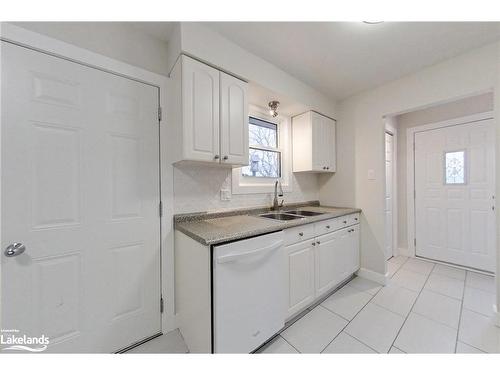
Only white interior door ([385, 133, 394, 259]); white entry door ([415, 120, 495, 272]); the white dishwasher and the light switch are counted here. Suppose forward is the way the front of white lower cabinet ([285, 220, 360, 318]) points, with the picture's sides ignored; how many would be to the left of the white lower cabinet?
3

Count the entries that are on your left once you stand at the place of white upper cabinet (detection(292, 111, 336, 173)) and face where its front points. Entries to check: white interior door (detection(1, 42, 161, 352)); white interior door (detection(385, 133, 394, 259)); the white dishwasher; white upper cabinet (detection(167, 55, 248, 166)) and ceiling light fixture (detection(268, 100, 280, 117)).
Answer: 1

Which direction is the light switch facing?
toward the camera

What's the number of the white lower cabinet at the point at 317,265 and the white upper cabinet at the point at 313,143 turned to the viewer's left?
0

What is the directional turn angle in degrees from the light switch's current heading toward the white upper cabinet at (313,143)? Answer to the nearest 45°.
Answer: approximately 45° to its right

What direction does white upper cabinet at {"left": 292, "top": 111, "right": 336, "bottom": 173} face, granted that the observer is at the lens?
facing the viewer and to the right of the viewer

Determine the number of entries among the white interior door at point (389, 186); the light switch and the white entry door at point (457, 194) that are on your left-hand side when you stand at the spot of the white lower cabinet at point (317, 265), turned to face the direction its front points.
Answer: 3

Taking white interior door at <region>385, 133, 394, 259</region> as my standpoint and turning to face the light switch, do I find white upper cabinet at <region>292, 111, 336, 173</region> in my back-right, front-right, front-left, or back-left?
front-right

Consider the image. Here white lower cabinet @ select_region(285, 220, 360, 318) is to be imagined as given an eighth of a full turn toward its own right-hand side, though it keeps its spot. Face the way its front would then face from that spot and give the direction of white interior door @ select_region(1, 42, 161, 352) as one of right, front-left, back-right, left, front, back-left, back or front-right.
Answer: front-right

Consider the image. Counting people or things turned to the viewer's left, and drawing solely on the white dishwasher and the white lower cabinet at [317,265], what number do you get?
0

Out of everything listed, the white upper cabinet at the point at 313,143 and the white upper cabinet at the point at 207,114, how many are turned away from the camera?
0

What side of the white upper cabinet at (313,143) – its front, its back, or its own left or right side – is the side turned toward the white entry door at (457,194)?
left

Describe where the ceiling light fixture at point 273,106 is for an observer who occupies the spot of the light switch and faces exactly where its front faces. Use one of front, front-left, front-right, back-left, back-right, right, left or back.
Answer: front-right
